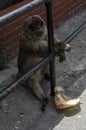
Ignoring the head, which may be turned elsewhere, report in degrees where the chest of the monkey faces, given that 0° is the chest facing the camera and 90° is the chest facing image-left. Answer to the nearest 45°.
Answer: approximately 315°
